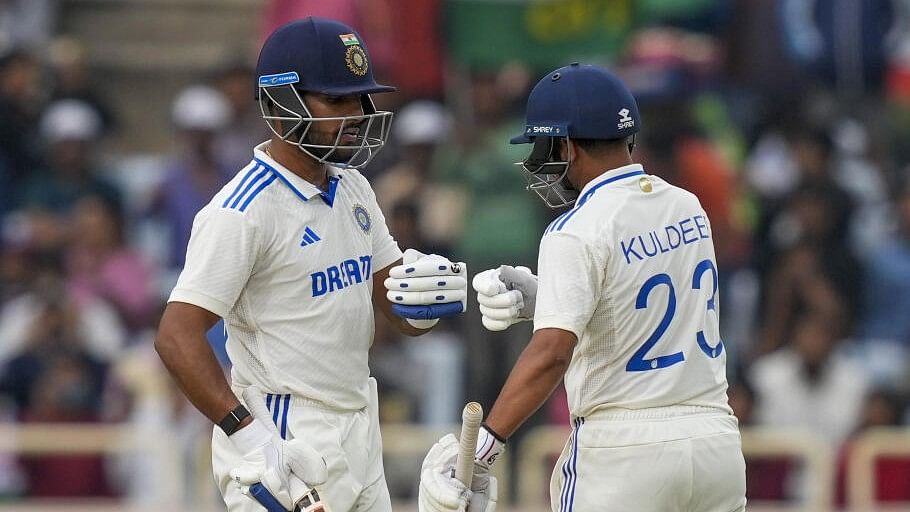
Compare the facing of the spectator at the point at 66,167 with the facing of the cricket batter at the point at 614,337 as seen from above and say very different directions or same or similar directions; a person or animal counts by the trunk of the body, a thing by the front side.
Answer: very different directions

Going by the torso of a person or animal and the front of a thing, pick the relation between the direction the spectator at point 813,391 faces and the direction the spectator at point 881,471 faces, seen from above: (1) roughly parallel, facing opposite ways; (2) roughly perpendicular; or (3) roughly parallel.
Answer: roughly parallel

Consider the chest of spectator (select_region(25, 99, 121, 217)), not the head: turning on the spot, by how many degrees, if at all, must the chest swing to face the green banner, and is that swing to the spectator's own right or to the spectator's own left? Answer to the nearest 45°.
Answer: approximately 90° to the spectator's own left

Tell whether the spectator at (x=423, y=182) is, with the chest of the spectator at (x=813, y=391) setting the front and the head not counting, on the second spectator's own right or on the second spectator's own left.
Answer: on the second spectator's own right

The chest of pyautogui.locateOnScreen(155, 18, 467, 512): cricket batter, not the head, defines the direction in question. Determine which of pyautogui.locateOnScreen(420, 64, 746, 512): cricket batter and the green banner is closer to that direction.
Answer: the cricket batter

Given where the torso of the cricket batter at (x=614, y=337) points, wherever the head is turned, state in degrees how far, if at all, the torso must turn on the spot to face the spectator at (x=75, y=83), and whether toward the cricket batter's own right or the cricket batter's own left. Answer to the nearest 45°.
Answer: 0° — they already face them

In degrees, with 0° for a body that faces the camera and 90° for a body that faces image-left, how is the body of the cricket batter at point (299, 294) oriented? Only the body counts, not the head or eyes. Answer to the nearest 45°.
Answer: approximately 315°

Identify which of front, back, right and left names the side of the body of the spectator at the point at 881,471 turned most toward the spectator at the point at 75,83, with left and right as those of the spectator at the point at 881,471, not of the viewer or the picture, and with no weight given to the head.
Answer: right

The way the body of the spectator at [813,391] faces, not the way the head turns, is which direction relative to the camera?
toward the camera

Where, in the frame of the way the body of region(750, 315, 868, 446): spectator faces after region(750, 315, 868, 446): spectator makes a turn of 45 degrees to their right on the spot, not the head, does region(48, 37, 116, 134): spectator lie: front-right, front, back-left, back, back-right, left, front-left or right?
front-right

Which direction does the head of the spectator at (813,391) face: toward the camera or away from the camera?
toward the camera

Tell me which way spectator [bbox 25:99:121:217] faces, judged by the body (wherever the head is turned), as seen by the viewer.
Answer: toward the camera
